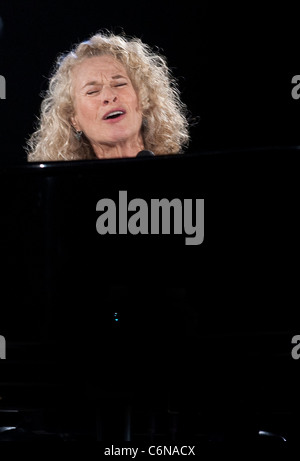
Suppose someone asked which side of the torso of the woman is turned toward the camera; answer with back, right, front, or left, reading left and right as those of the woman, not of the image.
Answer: front

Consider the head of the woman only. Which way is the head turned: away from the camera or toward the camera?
toward the camera
